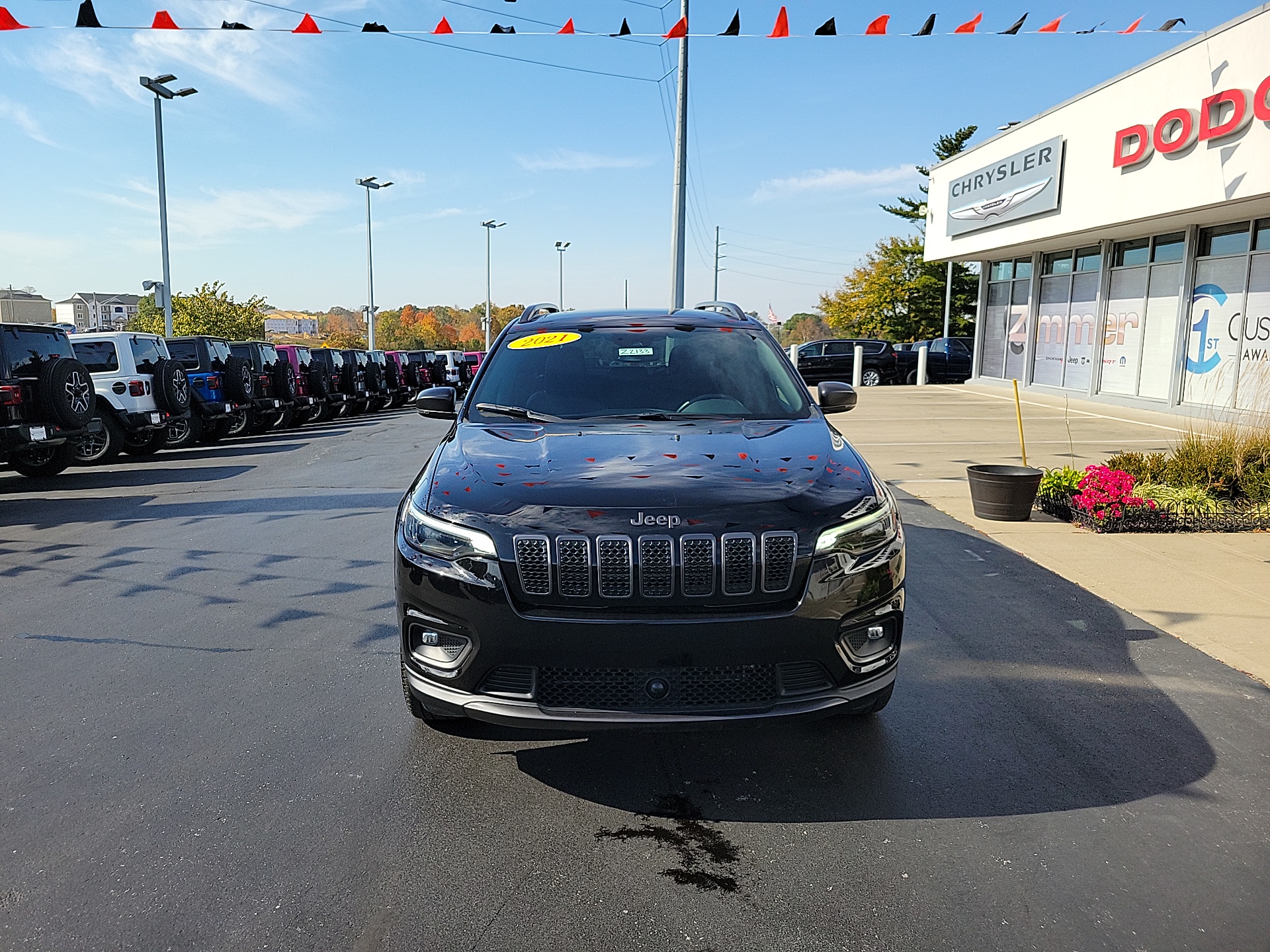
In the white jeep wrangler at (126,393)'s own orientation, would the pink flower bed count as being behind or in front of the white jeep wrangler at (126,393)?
behind

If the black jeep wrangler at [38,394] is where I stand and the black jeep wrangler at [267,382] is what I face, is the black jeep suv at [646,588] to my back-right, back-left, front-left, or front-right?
back-right

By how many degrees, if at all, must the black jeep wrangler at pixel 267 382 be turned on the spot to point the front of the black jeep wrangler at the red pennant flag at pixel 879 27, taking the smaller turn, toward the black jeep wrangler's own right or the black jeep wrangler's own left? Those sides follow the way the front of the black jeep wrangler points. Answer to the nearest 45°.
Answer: approximately 180°

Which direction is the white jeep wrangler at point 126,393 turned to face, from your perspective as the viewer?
facing away from the viewer and to the left of the viewer

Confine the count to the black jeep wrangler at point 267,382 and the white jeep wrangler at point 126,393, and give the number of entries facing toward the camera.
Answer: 0

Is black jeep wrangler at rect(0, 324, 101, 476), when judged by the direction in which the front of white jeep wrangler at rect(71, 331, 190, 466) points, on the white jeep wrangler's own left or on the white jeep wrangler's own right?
on the white jeep wrangler's own left

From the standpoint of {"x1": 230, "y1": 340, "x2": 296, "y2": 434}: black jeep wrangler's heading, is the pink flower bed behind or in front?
behind

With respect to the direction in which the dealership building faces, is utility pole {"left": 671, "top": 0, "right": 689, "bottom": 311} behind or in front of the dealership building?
in front

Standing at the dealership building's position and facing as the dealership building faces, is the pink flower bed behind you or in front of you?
in front

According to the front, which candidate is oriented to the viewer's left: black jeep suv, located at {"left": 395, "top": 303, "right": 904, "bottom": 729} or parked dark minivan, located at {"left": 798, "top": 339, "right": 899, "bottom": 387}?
the parked dark minivan

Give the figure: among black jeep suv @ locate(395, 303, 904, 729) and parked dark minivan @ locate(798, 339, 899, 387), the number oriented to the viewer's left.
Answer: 1

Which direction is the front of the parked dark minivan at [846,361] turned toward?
to the viewer's left

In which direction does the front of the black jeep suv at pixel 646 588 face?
toward the camera
